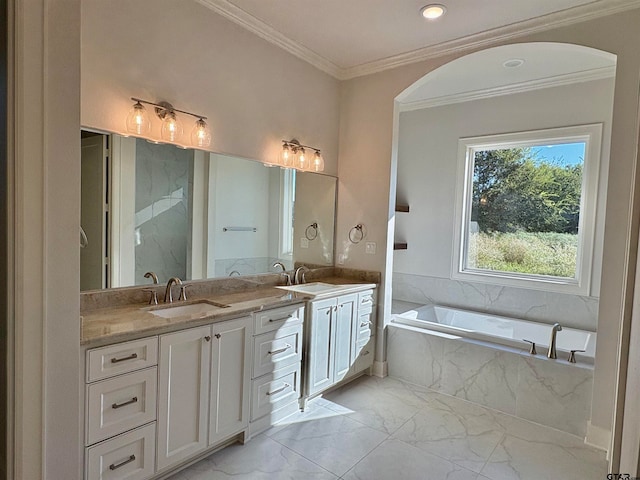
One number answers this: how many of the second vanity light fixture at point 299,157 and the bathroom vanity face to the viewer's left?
0

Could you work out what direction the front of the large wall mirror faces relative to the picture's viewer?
facing the viewer and to the right of the viewer

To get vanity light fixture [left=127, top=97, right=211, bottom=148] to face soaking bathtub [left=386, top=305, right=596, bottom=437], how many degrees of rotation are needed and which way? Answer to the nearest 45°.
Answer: approximately 45° to its left

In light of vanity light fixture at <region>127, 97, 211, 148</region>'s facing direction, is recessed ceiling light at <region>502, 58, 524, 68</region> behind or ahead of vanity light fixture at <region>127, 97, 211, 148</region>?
ahead

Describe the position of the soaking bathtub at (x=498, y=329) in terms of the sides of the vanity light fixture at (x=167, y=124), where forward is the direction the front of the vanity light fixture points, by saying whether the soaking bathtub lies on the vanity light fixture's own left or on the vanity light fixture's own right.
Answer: on the vanity light fixture's own left

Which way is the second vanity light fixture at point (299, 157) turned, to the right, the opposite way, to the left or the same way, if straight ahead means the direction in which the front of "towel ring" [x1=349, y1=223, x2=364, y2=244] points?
to the left

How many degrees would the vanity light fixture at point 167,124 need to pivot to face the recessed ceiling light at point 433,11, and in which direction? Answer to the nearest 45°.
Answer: approximately 45° to its left

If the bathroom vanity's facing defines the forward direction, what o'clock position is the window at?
The window is roughly at 10 o'clock from the bathroom vanity.

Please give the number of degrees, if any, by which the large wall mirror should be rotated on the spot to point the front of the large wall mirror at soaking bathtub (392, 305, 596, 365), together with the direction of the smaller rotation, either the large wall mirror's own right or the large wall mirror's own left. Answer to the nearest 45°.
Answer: approximately 45° to the large wall mirror's own left

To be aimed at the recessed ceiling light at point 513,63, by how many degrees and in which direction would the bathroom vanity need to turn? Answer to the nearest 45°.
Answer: approximately 45° to its left
